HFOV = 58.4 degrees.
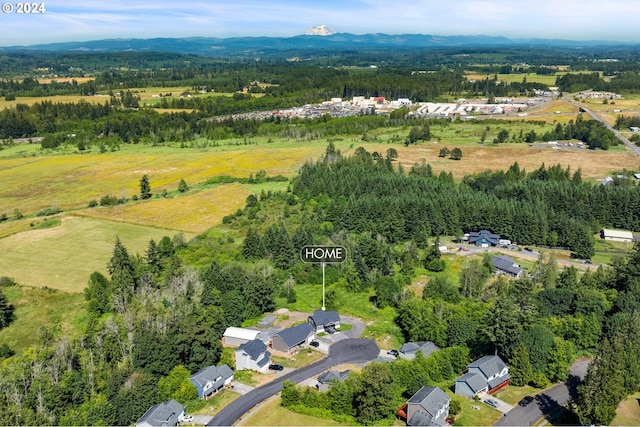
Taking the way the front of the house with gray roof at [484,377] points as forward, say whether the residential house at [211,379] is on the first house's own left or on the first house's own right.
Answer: on the first house's own right

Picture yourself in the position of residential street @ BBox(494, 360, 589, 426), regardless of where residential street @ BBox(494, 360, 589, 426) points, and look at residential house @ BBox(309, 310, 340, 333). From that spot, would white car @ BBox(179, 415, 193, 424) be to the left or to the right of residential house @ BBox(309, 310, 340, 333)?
left

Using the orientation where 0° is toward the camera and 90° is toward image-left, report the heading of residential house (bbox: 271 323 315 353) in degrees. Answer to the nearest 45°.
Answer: approximately 315°

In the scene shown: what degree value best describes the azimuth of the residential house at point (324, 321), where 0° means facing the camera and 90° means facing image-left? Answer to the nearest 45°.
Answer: approximately 315°

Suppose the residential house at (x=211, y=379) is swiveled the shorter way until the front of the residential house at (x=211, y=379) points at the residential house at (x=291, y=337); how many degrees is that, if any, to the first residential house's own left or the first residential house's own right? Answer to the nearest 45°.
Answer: approximately 90° to the first residential house's own left

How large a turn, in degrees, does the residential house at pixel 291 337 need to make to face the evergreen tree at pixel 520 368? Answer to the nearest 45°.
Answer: approximately 45° to its left

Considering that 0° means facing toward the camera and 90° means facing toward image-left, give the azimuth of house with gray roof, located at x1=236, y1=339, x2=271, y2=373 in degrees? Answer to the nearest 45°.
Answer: approximately 315°

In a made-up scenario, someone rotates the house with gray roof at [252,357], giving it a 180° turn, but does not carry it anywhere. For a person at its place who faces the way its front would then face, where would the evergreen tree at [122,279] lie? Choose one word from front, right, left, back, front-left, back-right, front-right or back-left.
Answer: front

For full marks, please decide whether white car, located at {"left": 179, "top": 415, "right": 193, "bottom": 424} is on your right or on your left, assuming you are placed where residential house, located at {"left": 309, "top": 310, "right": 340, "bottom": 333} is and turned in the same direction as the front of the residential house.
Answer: on your right

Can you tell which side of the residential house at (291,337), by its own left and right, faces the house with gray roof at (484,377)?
front

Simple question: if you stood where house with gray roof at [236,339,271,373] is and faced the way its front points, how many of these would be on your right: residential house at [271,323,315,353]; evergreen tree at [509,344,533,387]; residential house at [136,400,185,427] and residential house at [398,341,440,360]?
1

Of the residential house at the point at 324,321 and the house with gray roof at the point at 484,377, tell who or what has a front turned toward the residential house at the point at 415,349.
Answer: the residential house at the point at 324,321

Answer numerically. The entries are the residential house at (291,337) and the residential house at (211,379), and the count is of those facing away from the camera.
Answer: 0

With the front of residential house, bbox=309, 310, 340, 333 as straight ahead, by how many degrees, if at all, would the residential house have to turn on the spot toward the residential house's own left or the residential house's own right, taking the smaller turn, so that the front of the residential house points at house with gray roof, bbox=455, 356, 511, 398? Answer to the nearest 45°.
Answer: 0° — it already faces it
